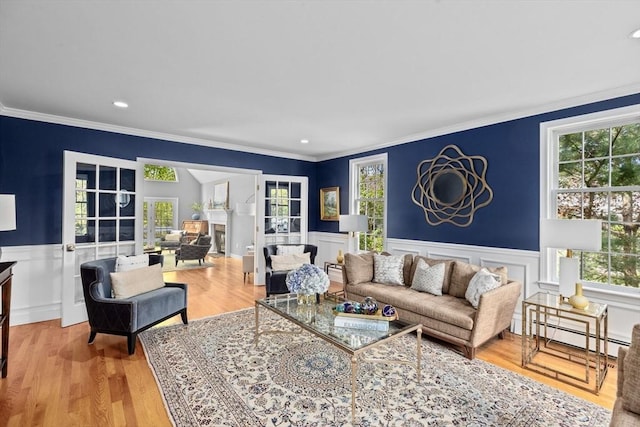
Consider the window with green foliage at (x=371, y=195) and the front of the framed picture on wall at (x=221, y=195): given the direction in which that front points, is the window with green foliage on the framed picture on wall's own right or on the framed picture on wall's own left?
on the framed picture on wall's own left

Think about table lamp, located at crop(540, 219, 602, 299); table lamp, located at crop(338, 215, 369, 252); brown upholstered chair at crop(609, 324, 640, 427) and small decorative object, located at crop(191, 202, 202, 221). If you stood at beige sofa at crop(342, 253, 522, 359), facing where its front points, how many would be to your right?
2

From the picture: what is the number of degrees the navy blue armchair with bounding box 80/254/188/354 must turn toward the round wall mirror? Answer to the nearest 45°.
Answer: approximately 45° to its left

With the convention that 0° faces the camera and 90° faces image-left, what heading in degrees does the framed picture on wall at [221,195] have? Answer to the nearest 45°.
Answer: approximately 45°

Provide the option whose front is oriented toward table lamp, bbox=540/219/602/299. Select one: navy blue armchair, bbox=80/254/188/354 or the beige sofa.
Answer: the navy blue armchair

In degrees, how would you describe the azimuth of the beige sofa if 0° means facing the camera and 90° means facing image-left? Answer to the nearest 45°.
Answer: approximately 45°

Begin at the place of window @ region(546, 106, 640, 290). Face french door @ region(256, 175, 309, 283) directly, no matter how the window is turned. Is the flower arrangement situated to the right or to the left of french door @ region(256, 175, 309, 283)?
left

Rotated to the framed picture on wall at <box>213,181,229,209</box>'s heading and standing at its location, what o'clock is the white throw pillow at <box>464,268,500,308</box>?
The white throw pillow is roughly at 10 o'clock from the framed picture on wall.

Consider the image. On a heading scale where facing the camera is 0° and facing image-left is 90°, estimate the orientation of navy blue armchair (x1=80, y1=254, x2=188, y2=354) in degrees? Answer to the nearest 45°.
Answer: approximately 315°
